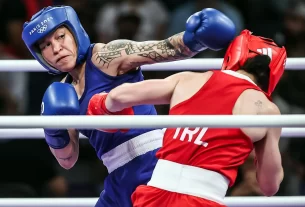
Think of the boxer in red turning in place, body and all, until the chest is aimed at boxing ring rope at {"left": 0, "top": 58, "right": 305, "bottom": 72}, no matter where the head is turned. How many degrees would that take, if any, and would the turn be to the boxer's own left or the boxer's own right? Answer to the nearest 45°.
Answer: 0° — they already face it

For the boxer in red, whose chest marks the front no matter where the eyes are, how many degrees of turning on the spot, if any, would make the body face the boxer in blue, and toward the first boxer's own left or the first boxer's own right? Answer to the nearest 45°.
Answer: approximately 45° to the first boxer's own left

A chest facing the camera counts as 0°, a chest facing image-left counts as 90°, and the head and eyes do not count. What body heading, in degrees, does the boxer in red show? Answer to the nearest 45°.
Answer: approximately 180°
